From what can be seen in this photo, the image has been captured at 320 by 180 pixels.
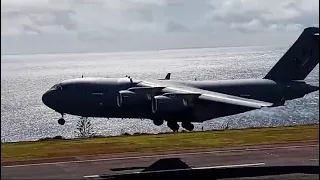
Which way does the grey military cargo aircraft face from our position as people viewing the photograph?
facing to the left of the viewer
